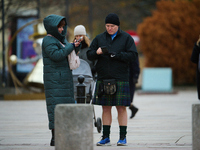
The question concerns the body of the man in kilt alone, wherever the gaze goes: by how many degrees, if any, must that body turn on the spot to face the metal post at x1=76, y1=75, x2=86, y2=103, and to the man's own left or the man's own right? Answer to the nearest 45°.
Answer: approximately 135° to the man's own right

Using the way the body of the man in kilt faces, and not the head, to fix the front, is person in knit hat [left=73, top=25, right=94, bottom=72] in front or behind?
behind

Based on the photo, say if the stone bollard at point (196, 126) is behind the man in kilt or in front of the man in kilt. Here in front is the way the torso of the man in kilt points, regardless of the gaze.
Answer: in front

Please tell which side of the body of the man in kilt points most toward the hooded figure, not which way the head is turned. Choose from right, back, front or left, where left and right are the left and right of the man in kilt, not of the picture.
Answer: right

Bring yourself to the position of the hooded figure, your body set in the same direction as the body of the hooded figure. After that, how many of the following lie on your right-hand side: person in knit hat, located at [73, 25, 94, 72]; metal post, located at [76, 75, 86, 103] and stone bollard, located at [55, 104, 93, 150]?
1

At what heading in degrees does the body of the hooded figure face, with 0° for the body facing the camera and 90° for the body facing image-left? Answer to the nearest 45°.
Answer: approximately 270°

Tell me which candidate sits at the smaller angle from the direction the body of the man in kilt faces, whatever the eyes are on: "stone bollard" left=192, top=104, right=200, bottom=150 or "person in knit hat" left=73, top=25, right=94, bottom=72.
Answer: the stone bollard

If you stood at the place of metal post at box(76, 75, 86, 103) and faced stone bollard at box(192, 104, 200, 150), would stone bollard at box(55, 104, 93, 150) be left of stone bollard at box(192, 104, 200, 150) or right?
right

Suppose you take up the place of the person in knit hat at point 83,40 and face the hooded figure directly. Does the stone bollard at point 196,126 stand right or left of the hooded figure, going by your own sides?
left

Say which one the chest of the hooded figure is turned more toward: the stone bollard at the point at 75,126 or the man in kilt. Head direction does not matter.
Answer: the man in kilt

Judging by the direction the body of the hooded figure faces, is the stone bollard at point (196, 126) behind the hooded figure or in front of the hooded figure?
in front

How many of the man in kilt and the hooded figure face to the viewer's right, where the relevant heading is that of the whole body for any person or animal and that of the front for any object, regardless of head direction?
1

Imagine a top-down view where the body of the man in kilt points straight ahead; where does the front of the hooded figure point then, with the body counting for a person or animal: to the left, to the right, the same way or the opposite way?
to the left

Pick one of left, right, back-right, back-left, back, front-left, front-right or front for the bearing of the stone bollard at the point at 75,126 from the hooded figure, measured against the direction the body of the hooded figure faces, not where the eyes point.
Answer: right

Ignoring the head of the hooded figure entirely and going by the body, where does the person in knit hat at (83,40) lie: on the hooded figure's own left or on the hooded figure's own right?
on the hooded figure's own left
